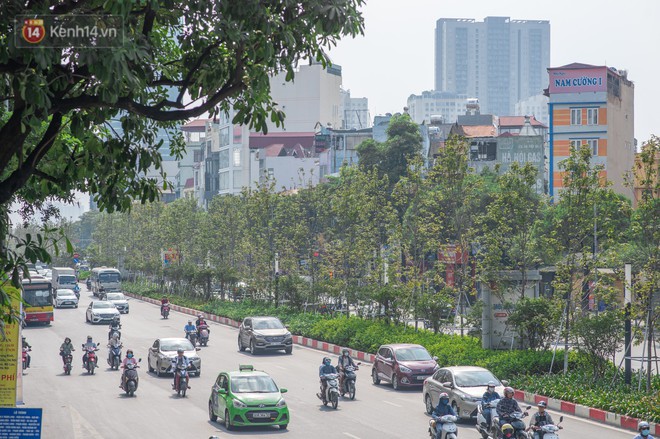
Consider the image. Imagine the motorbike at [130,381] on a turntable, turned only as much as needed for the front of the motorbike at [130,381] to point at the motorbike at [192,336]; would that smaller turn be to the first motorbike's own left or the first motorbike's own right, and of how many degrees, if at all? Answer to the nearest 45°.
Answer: approximately 180°

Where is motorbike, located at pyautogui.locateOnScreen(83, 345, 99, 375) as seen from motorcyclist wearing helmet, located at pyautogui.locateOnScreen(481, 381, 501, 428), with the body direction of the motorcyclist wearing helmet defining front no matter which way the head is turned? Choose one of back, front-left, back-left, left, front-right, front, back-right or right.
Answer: back

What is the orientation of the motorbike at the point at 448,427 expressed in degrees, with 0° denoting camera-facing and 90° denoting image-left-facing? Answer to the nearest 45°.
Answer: approximately 315°

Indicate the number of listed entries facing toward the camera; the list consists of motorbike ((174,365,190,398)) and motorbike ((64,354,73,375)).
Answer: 2

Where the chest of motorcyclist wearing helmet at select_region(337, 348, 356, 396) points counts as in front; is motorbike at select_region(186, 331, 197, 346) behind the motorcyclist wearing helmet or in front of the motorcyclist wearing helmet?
behind

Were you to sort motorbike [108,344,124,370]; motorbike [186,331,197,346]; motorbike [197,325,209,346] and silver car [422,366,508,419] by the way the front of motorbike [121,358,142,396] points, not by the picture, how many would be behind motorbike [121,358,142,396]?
3

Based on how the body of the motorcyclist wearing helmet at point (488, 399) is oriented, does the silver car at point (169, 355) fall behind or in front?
behind

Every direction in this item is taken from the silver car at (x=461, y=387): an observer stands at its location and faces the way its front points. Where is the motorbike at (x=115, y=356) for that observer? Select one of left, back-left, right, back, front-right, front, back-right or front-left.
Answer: back
